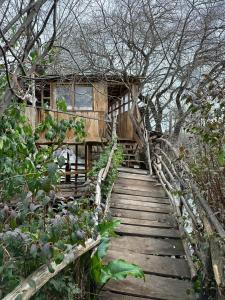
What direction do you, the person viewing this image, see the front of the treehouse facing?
facing the viewer

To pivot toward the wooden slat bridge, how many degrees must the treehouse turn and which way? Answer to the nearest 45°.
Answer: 0° — it already faces it
